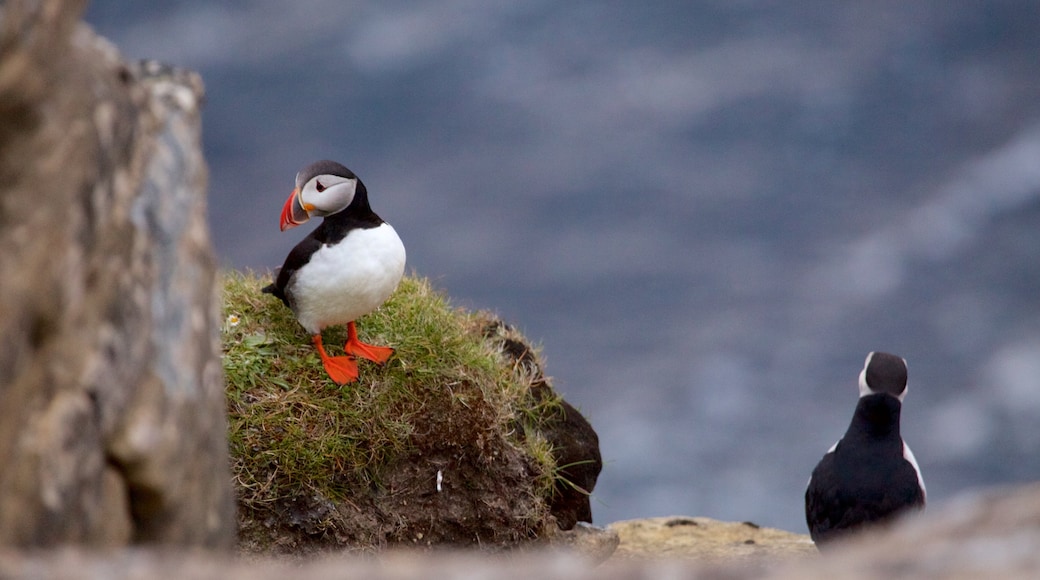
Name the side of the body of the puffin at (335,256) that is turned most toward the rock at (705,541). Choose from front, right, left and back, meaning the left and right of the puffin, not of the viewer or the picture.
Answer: left

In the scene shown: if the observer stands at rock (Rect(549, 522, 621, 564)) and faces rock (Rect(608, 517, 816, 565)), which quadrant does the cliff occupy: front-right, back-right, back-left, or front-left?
back-right

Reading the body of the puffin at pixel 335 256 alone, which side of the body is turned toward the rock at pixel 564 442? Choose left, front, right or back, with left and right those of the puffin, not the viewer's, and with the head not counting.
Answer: left

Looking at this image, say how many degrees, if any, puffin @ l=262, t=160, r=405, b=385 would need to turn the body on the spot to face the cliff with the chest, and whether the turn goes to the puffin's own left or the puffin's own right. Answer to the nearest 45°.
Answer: approximately 45° to the puffin's own right

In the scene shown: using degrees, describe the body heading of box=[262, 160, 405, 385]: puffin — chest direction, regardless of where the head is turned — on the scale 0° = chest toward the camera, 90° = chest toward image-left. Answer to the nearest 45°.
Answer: approximately 315°
